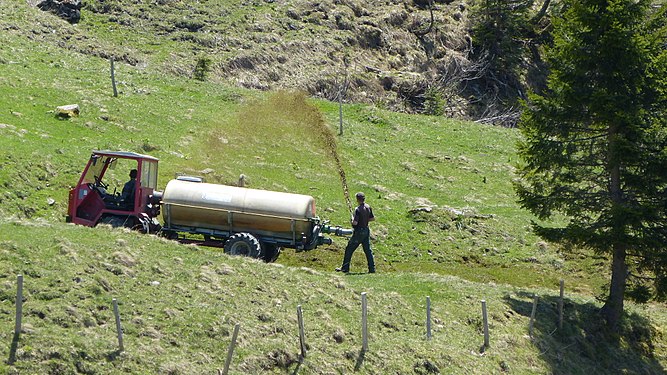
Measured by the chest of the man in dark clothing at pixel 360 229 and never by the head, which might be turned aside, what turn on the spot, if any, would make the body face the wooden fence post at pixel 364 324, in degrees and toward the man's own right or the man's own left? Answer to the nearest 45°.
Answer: approximately 135° to the man's own left

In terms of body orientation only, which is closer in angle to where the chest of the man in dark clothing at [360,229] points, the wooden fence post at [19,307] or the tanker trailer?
the tanker trailer

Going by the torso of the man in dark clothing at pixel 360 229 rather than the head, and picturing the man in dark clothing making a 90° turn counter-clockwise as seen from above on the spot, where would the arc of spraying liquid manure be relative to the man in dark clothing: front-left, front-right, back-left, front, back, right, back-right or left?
back-right

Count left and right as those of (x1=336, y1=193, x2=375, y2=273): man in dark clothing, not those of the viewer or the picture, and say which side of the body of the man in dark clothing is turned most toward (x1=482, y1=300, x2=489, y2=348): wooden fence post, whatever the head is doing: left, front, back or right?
back

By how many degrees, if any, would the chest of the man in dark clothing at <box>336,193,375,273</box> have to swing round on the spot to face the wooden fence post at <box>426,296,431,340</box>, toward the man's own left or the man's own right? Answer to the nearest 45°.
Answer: approximately 180°

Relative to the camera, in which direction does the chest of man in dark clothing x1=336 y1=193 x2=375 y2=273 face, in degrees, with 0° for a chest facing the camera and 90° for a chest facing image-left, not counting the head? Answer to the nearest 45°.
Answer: approximately 135°

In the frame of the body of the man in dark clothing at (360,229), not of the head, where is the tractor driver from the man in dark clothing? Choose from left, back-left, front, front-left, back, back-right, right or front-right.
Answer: front-left

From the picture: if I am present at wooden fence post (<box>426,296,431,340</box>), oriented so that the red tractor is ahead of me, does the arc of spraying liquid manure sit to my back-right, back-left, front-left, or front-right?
front-right

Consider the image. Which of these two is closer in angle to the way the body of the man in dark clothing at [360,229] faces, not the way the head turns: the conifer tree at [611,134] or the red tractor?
the red tractor
